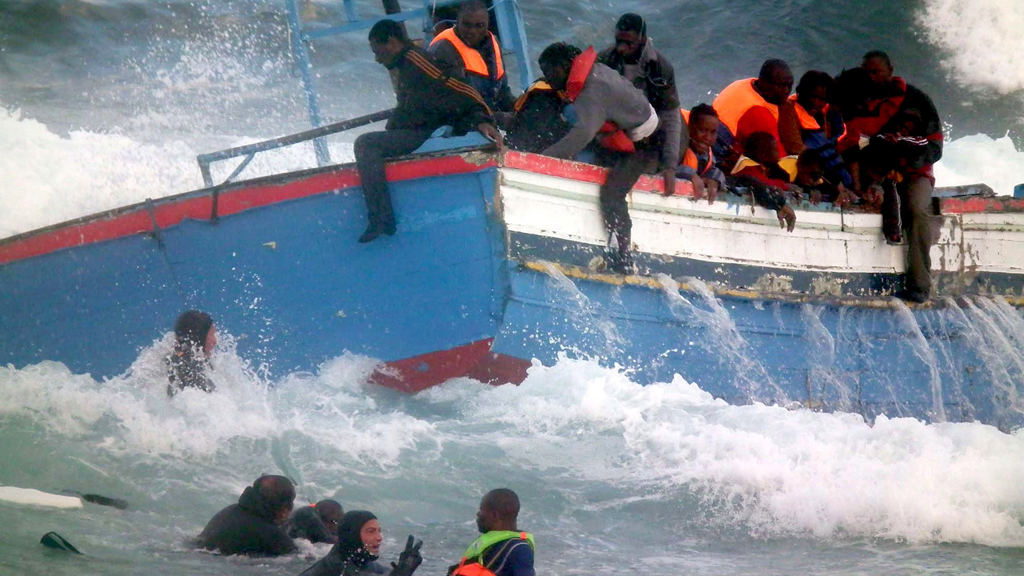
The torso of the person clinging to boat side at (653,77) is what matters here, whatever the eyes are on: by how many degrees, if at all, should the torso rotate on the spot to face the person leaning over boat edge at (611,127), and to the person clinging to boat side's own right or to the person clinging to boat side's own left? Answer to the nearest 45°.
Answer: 0° — they already face them

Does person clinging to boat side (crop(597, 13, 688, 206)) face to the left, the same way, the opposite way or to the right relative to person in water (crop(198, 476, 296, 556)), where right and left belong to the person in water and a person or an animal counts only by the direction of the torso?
the opposite way

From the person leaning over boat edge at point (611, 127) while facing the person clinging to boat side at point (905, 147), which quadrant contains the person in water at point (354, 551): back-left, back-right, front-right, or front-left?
back-right

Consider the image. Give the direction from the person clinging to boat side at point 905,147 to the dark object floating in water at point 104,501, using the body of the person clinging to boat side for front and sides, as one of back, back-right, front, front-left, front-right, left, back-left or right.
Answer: front

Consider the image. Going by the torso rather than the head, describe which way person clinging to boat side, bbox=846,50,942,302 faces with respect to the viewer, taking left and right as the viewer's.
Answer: facing the viewer and to the left of the viewer

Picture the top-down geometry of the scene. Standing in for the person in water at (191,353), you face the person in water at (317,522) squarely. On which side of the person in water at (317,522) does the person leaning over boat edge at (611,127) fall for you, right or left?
left

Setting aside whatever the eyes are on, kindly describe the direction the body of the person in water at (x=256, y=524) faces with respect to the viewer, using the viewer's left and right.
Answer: facing away from the viewer and to the right of the viewer

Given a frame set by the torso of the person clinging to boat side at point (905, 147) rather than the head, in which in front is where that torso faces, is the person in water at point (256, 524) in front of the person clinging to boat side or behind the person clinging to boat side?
in front
